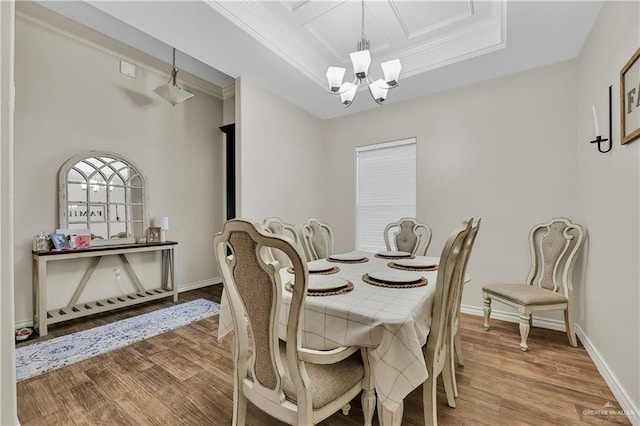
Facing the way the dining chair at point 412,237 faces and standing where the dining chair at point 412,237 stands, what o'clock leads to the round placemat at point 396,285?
The round placemat is roughly at 12 o'clock from the dining chair.

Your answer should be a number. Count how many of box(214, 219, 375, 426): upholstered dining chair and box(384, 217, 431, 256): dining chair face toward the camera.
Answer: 1

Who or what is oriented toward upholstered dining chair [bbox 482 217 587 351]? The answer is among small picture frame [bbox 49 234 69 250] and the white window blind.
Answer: the small picture frame

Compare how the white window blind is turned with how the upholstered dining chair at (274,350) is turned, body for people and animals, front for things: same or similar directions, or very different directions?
very different directions

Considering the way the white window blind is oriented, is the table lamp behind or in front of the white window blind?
in front

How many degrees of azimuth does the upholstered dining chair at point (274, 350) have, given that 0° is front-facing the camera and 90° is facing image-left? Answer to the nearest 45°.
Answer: approximately 225°

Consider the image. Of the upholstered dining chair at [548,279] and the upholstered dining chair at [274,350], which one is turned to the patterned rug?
the upholstered dining chair at [548,279]

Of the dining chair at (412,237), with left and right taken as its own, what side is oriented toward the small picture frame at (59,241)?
right

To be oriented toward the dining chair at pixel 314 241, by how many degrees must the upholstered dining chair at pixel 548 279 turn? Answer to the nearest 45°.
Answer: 0° — it already faces it

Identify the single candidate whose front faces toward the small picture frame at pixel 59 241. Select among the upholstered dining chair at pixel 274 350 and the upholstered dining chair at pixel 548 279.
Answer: the upholstered dining chair at pixel 548 279

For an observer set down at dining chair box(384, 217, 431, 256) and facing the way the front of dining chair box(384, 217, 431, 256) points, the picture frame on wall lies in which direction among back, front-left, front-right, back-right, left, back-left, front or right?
front-left

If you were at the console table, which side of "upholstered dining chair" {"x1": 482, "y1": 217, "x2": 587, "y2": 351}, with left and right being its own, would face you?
front
